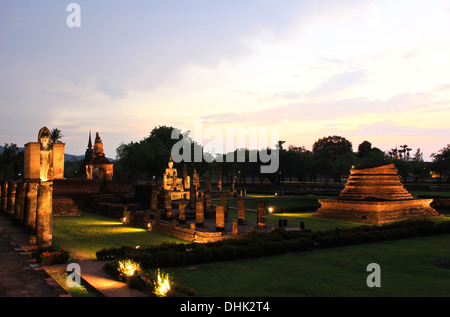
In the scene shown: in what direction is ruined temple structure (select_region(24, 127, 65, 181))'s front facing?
toward the camera

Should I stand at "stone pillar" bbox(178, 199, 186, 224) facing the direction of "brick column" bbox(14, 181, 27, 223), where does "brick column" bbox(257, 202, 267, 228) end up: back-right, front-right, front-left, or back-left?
back-left

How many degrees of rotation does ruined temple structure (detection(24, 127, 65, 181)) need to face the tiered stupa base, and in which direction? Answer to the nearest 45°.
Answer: approximately 90° to its left

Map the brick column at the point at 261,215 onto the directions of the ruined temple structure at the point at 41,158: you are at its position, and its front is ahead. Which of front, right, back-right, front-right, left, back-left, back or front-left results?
left

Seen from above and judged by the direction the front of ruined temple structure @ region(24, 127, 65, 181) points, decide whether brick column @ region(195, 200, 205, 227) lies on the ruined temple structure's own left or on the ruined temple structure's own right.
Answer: on the ruined temple structure's own left

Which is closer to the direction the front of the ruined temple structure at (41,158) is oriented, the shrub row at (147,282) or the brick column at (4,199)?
the shrub row

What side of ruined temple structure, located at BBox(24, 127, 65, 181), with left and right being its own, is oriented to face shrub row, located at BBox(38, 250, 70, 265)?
front

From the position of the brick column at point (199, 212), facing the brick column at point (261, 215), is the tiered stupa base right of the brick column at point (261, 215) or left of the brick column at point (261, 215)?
left

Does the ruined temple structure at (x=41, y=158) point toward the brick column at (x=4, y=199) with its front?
no

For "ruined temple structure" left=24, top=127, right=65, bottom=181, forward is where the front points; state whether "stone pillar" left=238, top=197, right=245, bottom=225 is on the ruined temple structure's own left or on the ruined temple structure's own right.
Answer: on the ruined temple structure's own left

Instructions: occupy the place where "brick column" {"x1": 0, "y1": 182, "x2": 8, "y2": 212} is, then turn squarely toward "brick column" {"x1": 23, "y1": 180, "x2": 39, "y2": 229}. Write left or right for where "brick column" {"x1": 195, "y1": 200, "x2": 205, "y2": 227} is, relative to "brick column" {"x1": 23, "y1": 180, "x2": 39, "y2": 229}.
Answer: left

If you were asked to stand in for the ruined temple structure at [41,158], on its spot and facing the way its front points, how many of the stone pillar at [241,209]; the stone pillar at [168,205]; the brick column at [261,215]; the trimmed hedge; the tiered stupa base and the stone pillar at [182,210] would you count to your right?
0

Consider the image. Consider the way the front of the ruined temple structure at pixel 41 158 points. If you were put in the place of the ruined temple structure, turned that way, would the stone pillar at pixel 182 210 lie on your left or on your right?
on your left
